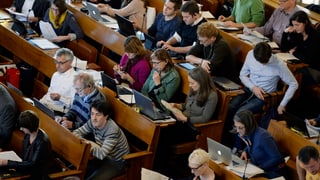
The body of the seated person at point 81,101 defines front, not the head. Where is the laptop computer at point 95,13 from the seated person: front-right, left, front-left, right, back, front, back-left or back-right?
back-right

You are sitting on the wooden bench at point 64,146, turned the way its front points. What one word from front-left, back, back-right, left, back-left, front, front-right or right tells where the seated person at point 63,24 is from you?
back-right

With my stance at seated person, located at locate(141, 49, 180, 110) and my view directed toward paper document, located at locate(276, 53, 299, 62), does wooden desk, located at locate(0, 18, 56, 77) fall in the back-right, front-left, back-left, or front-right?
back-left

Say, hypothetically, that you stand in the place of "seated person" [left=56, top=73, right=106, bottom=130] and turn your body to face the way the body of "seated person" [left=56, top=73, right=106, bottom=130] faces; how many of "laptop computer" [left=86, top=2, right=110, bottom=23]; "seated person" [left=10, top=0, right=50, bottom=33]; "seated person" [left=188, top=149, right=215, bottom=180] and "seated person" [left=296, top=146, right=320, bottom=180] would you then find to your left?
2

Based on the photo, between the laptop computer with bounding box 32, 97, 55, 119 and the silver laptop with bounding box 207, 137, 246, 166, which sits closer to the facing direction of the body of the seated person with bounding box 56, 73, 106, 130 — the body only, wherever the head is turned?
the laptop computer

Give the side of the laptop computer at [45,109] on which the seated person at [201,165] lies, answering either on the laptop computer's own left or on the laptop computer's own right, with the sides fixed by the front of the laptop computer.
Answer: on the laptop computer's own right

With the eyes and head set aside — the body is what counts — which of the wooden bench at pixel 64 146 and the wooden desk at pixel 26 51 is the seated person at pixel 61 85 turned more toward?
the wooden bench

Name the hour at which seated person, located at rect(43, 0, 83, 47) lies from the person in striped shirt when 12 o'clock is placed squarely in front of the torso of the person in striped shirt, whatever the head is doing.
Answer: The seated person is roughly at 4 o'clock from the person in striped shirt.

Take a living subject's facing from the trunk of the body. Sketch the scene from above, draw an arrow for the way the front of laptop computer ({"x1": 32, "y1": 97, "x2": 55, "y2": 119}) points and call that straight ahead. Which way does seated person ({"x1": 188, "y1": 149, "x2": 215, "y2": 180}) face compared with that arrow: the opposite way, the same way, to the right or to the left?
the opposite way
